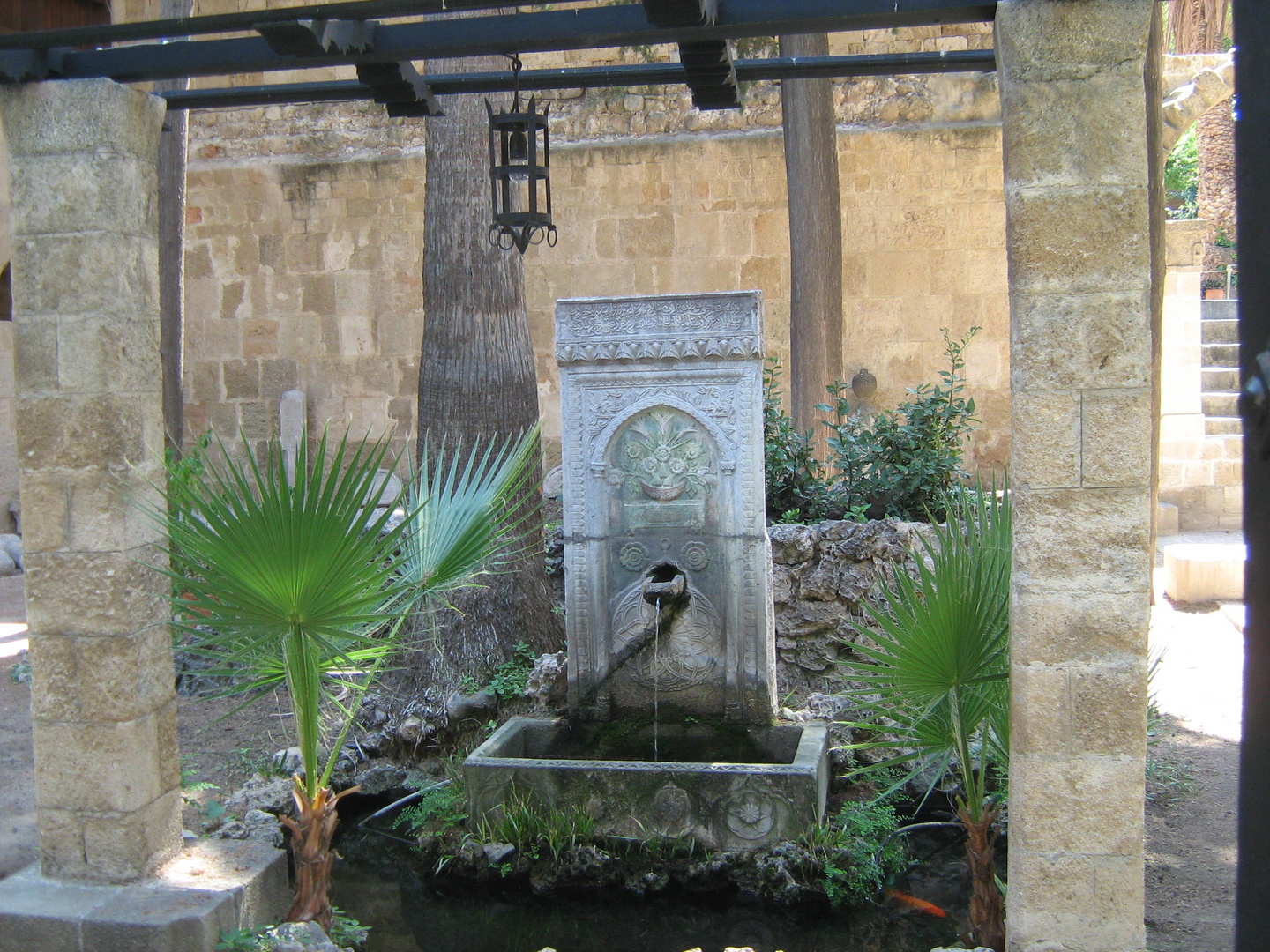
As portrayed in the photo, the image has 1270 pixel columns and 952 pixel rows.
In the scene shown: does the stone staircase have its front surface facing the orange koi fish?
yes

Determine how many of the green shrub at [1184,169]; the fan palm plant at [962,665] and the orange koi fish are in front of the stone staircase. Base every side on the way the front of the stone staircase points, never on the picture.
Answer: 2

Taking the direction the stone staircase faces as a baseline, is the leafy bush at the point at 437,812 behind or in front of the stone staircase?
in front

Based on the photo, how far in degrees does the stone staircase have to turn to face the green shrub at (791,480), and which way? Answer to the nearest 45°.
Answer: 0° — it already faces it

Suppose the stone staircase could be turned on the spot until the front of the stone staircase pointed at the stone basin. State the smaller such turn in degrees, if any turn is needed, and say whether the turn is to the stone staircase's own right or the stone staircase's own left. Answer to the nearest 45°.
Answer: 0° — it already faces it

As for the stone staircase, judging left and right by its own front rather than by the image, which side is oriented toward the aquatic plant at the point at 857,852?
front

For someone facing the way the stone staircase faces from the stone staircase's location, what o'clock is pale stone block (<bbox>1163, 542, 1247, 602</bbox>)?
The pale stone block is roughly at 12 o'clock from the stone staircase.

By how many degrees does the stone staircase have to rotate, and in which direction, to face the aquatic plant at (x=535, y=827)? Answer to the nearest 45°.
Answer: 0° — it already faces it

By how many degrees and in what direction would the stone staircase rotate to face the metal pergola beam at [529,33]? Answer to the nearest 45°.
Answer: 0° — it already faces it

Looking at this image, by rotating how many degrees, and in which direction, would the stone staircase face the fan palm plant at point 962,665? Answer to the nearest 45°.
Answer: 0° — it already faces it

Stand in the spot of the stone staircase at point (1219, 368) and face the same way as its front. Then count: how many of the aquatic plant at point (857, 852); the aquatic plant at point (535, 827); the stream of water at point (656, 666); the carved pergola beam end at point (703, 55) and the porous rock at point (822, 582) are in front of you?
5

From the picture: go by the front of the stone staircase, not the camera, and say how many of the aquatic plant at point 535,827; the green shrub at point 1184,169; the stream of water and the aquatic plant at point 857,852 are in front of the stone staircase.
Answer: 3

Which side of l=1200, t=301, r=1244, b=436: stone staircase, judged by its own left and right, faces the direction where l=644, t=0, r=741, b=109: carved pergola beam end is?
front
